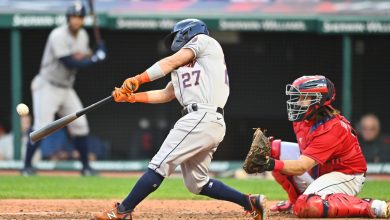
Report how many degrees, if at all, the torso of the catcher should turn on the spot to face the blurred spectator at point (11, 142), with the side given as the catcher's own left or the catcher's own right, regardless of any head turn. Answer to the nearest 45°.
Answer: approximately 45° to the catcher's own right

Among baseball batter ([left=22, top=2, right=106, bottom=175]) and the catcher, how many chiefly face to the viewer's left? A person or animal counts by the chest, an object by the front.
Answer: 1

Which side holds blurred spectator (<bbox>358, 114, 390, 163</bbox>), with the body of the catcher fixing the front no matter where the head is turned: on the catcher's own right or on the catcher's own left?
on the catcher's own right

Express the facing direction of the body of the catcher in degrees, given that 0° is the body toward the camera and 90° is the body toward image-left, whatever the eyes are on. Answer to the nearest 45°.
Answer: approximately 90°

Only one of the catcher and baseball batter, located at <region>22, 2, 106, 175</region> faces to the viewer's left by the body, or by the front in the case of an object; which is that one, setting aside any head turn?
the catcher

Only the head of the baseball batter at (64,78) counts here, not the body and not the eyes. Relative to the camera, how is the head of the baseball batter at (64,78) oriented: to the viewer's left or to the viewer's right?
to the viewer's right

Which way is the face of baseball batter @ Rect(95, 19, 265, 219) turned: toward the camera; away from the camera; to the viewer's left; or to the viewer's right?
to the viewer's left

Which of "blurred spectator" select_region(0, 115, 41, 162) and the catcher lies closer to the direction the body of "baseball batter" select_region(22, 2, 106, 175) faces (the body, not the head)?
the catcher

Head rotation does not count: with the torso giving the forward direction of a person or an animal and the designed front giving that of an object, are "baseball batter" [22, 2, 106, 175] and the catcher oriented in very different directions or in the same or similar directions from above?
very different directions

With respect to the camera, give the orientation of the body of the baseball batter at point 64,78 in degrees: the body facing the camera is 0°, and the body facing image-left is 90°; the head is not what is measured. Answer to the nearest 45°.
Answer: approximately 315°

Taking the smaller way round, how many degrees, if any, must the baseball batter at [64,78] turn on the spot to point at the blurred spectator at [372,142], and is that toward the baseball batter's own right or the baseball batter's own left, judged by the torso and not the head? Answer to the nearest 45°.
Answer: approximately 45° to the baseball batter's own left
